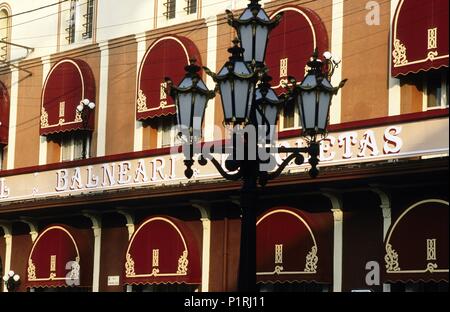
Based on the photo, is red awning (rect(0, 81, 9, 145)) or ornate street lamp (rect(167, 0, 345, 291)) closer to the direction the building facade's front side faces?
the ornate street lamp

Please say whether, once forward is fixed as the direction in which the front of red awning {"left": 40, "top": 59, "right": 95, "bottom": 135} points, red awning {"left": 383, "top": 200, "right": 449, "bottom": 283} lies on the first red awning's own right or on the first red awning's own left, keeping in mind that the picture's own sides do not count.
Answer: on the first red awning's own left

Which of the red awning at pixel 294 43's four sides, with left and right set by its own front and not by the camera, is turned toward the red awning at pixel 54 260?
right

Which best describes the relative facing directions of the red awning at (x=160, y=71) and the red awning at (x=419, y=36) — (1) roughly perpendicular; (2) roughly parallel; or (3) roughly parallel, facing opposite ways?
roughly parallel

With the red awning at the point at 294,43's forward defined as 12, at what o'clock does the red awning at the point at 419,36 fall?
the red awning at the point at 419,36 is roughly at 9 o'clock from the red awning at the point at 294,43.

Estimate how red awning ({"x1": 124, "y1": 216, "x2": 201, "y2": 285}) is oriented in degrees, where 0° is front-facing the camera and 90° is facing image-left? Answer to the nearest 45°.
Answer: approximately 45°

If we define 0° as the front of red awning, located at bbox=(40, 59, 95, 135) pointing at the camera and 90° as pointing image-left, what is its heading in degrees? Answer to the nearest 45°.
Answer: approximately 45°

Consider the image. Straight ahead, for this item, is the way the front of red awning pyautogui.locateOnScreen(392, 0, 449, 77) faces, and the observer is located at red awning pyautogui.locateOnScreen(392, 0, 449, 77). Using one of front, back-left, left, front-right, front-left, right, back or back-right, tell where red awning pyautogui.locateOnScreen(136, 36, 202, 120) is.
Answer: right

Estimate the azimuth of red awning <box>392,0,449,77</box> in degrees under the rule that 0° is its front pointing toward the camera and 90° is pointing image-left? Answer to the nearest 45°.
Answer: approximately 45°

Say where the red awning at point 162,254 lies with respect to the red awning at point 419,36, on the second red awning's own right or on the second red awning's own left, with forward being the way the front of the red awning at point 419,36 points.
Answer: on the second red awning's own right

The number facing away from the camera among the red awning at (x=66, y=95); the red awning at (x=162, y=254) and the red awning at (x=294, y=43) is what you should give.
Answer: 0

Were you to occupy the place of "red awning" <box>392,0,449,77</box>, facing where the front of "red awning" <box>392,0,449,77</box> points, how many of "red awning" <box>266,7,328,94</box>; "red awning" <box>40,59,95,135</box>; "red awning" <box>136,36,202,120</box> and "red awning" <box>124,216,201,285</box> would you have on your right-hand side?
4

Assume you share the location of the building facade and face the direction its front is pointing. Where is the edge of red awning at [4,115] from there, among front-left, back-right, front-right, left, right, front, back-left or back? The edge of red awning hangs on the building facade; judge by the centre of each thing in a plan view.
right

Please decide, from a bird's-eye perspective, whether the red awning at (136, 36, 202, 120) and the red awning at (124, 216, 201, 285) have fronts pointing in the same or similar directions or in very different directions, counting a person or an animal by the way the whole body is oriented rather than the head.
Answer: same or similar directions

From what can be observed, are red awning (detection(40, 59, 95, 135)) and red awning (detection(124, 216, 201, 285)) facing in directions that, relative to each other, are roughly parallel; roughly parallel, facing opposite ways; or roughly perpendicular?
roughly parallel

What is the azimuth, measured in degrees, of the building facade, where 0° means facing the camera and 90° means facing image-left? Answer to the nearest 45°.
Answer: approximately 45°
